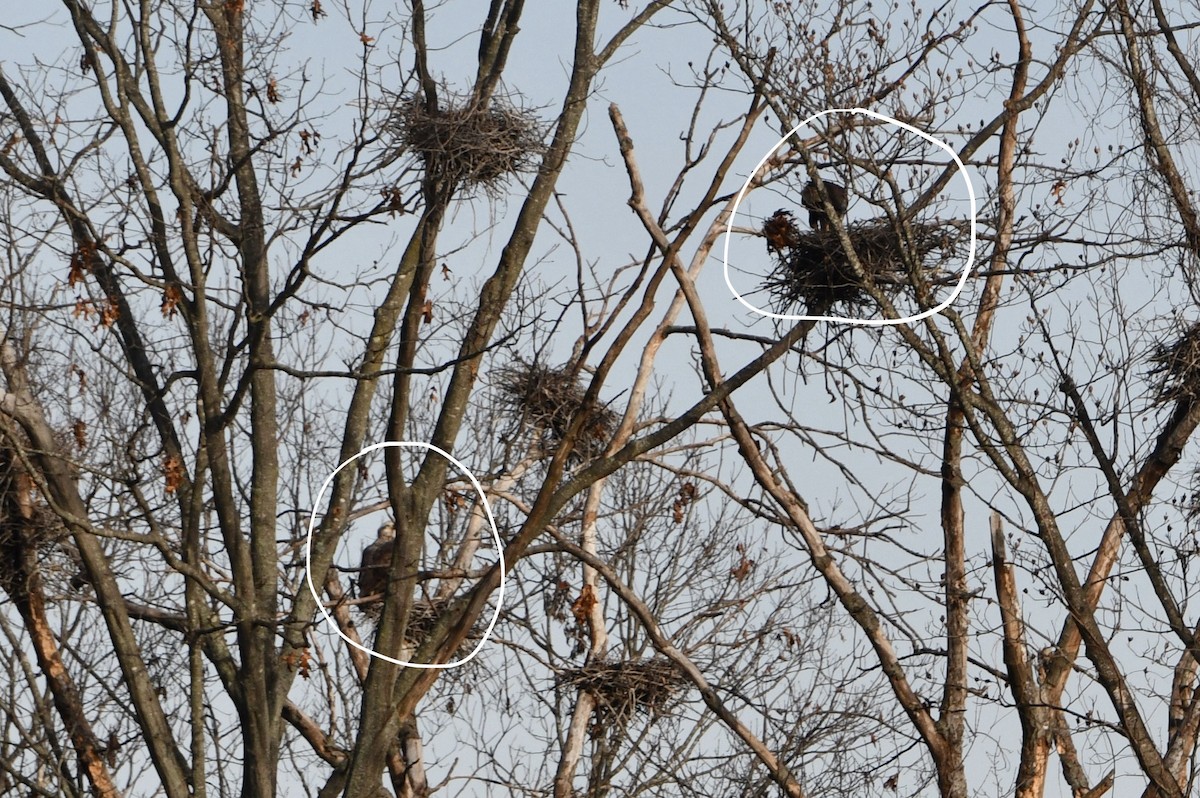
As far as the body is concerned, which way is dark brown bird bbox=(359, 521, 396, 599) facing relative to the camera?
to the viewer's right

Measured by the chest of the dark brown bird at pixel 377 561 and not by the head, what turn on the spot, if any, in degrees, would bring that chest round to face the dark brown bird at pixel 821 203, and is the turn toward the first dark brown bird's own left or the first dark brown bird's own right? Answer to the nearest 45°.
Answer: approximately 45° to the first dark brown bird's own right

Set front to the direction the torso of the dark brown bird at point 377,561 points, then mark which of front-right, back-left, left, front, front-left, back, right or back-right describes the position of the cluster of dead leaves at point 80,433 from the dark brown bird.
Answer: back-right

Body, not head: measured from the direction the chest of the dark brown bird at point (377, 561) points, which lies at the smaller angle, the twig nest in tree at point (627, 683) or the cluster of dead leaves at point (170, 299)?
the twig nest in tree
